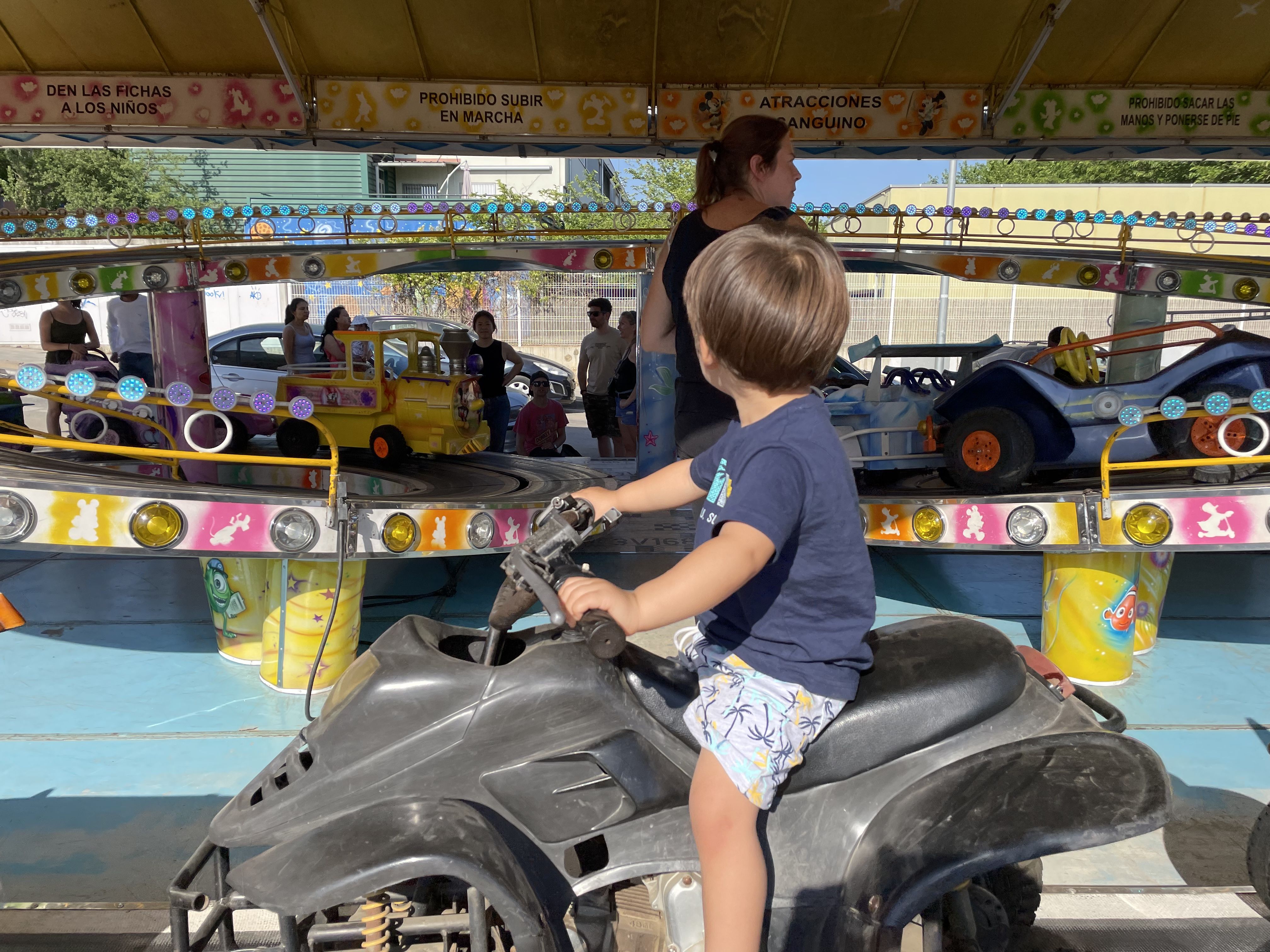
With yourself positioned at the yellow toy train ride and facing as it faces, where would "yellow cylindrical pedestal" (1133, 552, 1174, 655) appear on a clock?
The yellow cylindrical pedestal is roughly at 12 o'clock from the yellow toy train ride.

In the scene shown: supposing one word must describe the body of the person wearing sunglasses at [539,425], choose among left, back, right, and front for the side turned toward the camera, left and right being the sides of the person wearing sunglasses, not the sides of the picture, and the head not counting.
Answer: front

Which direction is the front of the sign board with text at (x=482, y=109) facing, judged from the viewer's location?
facing the viewer

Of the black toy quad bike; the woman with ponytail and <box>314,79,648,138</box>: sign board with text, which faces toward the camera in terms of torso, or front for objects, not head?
the sign board with text

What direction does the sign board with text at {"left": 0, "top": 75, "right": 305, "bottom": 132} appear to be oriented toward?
toward the camera

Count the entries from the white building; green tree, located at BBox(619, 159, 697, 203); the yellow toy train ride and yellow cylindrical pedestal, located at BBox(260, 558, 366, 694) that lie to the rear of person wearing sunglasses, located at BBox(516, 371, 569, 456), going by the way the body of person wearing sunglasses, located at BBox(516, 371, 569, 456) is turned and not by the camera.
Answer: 2

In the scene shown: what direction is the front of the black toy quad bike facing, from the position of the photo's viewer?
facing to the left of the viewer

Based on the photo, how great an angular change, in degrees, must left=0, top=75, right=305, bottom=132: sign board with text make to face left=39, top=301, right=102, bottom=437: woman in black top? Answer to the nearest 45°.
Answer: approximately 180°

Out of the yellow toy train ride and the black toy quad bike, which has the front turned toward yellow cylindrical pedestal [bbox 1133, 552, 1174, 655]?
the yellow toy train ride

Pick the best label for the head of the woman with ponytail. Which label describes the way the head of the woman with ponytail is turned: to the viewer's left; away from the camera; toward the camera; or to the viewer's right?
to the viewer's right

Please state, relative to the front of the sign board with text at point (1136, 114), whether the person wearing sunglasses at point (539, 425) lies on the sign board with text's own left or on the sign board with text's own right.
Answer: on the sign board with text's own right

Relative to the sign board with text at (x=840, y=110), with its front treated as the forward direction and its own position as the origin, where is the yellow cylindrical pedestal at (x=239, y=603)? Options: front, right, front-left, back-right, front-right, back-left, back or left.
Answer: front-right

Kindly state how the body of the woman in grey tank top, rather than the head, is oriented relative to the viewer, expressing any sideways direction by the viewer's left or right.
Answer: facing the viewer and to the right of the viewer

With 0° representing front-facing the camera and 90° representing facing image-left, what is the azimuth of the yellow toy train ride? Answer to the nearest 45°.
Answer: approximately 315°

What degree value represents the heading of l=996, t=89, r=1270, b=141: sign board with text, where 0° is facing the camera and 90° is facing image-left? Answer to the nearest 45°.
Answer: approximately 0°
